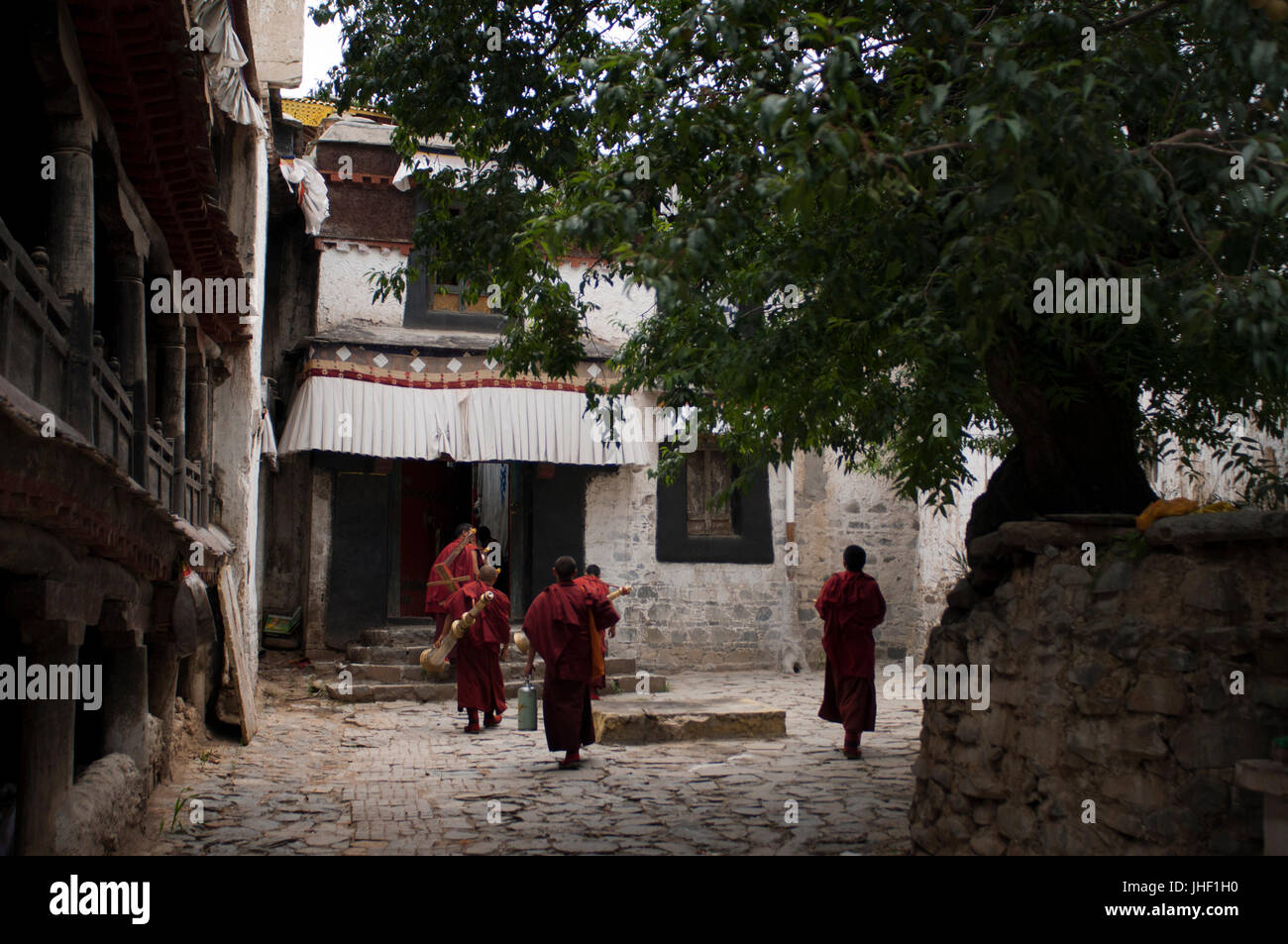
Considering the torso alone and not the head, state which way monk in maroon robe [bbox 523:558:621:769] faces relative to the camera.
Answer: away from the camera

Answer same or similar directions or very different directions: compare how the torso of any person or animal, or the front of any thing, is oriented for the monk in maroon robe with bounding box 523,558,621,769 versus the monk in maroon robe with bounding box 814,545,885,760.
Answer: same or similar directions

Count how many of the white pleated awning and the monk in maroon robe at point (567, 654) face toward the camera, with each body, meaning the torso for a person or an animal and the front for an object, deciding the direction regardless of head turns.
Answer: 1

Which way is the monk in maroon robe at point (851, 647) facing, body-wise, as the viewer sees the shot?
away from the camera

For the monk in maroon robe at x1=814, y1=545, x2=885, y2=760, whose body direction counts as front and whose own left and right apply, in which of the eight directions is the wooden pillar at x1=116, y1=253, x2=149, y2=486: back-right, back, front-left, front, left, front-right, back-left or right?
back-left

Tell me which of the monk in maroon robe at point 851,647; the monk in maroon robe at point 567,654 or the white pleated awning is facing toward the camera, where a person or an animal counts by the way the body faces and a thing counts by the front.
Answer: the white pleated awning

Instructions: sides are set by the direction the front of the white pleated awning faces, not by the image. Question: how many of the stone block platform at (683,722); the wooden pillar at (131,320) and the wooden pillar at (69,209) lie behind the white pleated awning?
0

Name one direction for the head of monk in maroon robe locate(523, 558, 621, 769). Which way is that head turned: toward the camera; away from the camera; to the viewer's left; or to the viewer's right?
away from the camera

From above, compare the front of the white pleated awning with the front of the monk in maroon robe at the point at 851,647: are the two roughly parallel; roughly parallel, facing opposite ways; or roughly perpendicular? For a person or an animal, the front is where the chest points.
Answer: roughly parallel, facing opposite ways

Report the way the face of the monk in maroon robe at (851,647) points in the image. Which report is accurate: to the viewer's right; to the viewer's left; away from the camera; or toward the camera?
away from the camera

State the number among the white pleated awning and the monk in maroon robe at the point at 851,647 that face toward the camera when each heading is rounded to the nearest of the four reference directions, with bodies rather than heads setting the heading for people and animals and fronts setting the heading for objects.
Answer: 1

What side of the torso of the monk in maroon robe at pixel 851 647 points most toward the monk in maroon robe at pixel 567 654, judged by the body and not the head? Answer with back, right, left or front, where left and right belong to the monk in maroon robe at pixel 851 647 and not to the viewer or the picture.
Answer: left

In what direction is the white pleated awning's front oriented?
toward the camera

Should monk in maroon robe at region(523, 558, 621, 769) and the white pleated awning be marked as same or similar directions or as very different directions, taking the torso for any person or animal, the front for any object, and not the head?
very different directions
